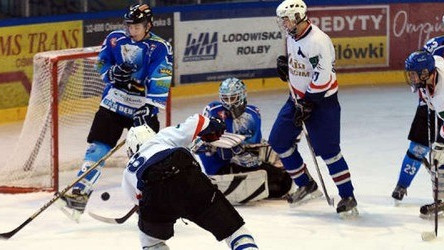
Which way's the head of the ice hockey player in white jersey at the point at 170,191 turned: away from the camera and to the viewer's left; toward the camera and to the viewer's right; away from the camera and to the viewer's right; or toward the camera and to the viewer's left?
away from the camera and to the viewer's left

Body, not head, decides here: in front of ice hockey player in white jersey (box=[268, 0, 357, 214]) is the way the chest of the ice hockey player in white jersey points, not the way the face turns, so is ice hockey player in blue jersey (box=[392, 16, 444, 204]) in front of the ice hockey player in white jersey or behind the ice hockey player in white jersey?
behind

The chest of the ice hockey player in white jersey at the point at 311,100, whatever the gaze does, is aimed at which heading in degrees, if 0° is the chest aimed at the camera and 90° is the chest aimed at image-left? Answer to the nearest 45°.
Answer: approximately 45°

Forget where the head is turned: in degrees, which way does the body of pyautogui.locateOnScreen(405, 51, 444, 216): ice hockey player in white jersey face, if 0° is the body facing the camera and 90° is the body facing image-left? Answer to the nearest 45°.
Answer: approximately 45°

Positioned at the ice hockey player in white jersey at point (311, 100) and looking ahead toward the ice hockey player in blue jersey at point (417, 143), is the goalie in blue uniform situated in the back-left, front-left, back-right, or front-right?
back-left

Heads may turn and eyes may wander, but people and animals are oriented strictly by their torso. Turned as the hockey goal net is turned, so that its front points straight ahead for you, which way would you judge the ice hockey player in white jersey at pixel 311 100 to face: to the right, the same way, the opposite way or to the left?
to the right

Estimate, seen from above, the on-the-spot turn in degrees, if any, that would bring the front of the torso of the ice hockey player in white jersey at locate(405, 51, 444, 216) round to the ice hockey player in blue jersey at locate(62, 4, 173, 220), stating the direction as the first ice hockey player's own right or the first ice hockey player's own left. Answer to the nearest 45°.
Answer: approximately 45° to the first ice hockey player's own right

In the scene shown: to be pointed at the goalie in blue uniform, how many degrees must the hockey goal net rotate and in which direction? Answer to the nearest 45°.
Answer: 0° — it already faces them

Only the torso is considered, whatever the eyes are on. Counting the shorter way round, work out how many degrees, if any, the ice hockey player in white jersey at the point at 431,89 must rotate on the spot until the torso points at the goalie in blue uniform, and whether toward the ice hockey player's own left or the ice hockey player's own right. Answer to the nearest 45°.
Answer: approximately 45° to the ice hockey player's own right

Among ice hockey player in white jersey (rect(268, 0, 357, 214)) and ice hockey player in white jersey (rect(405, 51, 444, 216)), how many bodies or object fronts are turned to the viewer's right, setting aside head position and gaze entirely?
0

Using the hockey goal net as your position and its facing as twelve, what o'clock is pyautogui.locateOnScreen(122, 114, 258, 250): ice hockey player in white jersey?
The ice hockey player in white jersey is roughly at 1 o'clock from the hockey goal net.

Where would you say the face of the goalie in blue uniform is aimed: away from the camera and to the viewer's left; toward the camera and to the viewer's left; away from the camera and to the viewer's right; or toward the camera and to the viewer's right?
toward the camera and to the viewer's left
